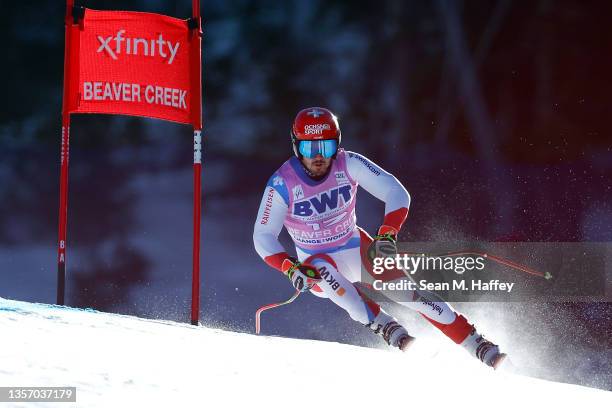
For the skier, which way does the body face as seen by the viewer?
toward the camera

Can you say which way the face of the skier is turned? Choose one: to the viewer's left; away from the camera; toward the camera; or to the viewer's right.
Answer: toward the camera

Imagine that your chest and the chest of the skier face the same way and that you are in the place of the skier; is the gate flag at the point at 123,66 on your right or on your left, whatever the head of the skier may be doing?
on your right
